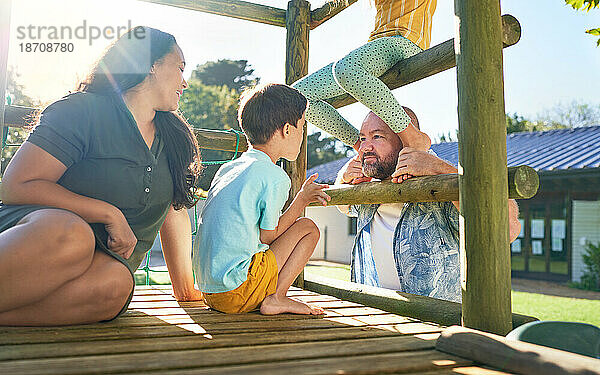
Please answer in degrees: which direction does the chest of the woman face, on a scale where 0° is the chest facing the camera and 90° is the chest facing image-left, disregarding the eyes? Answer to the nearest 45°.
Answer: approximately 315°

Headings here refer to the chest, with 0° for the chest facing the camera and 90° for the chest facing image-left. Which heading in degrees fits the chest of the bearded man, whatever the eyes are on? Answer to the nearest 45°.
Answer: approximately 45°

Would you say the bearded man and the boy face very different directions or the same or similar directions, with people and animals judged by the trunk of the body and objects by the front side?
very different directions

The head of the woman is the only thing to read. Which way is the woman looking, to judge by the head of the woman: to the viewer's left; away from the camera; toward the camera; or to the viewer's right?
to the viewer's right

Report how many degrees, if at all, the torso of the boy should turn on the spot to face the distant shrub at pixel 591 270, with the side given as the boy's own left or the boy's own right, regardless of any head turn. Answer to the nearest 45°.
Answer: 0° — they already face it

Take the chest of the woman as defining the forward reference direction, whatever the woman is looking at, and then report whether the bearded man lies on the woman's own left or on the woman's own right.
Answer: on the woman's own left

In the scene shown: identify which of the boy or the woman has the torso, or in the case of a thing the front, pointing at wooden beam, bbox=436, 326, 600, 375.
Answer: the woman

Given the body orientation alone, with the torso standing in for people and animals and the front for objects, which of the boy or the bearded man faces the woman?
the bearded man

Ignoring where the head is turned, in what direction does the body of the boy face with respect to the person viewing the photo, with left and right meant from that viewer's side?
facing away from the viewer and to the right of the viewer

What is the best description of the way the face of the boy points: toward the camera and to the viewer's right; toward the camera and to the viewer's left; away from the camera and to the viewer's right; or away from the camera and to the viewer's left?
away from the camera and to the viewer's right

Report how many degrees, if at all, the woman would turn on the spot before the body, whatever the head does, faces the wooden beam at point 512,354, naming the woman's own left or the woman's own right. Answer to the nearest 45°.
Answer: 0° — they already face it

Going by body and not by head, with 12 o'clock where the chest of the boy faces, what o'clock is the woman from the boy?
The woman is roughly at 7 o'clock from the boy.

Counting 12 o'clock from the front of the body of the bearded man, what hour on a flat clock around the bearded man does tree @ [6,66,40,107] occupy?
The tree is roughly at 3 o'clock from the bearded man.

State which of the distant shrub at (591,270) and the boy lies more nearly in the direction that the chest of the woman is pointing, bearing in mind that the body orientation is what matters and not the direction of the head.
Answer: the boy

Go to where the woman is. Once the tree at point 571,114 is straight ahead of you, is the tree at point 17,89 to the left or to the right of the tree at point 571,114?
left
